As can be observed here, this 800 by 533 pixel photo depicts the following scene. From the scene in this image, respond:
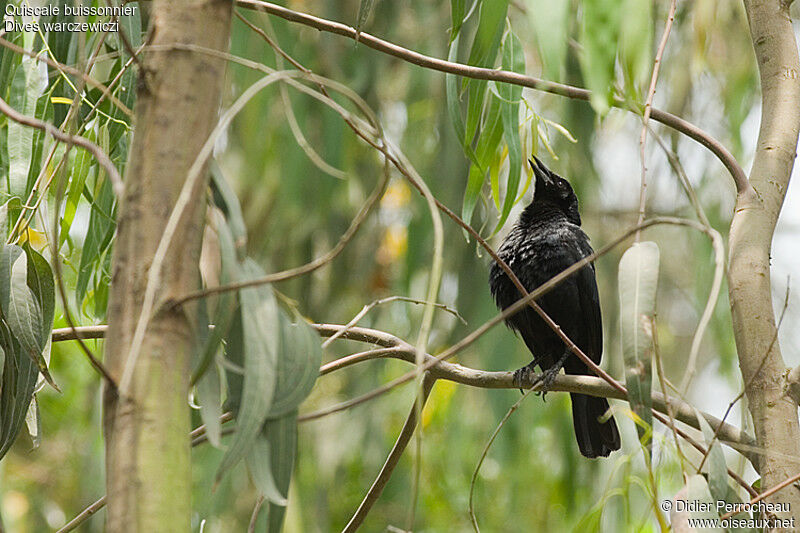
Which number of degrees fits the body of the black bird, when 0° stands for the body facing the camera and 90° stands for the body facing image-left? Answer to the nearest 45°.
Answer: approximately 45°

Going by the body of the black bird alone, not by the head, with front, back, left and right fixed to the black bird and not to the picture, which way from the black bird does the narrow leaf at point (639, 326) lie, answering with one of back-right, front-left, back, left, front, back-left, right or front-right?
front-left

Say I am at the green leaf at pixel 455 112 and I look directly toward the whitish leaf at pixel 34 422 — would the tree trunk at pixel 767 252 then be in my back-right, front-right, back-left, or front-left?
back-left
